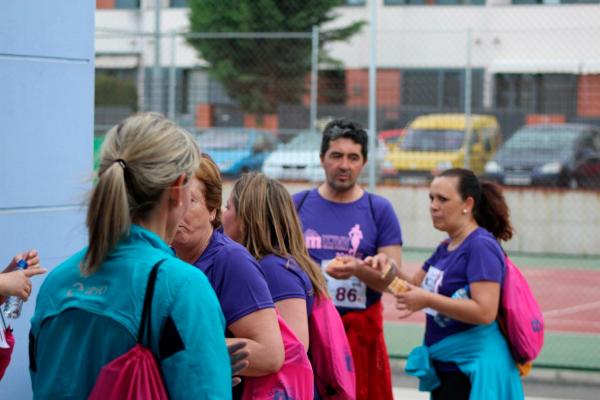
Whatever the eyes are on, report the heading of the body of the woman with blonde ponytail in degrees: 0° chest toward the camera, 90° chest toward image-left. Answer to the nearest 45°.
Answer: approximately 225°

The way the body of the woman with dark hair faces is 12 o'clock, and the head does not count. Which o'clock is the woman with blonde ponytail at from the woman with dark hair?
The woman with blonde ponytail is roughly at 11 o'clock from the woman with dark hair.

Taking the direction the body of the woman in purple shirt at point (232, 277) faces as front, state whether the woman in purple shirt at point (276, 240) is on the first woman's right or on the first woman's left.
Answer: on the first woman's right

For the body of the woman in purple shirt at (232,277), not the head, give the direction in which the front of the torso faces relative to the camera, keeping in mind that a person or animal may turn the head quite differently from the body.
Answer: to the viewer's left

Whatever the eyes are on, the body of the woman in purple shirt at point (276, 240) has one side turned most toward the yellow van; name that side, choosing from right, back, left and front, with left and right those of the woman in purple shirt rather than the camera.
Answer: right

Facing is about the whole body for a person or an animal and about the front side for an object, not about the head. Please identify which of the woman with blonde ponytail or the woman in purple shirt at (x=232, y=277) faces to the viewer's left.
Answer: the woman in purple shirt

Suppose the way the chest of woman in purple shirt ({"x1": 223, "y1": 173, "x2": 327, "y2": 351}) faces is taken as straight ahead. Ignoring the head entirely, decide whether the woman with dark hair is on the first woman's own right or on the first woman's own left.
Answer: on the first woman's own right

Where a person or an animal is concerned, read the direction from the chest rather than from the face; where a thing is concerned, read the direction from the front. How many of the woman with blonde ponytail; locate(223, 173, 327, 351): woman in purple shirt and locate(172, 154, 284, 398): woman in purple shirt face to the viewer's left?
2

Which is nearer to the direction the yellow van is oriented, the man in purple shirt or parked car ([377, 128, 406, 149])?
the man in purple shirt

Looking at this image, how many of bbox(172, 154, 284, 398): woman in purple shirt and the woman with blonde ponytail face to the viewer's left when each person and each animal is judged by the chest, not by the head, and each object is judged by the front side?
1

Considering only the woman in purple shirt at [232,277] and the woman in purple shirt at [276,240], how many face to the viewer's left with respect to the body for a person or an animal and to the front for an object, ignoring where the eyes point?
2

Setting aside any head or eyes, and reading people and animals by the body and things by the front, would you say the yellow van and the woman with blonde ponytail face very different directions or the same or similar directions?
very different directions
